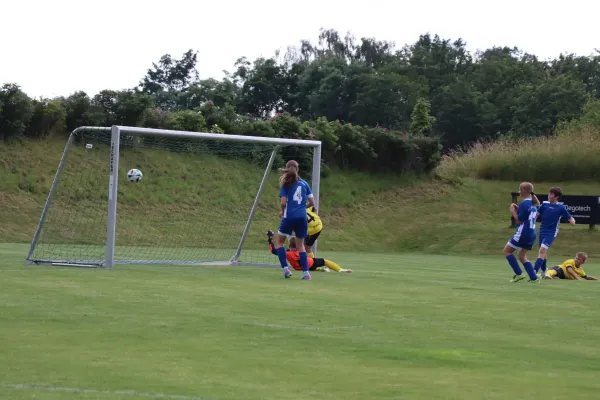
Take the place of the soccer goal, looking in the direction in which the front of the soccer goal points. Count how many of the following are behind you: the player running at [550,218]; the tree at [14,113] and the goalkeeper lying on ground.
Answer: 1

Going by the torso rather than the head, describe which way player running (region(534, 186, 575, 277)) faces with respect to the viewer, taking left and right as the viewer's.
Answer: facing the viewer and to the left of the viewer

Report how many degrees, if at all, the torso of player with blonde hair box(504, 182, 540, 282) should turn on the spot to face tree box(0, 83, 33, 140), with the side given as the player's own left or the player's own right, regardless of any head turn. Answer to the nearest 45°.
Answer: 0° — they already face it

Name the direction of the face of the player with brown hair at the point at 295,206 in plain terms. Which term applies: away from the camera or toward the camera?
away from the camera

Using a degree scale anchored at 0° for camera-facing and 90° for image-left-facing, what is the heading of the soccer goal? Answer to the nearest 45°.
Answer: approximately 315°

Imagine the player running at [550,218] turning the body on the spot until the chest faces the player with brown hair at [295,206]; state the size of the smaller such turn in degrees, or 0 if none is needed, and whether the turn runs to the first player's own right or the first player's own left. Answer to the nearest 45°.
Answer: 0° — they already face them
